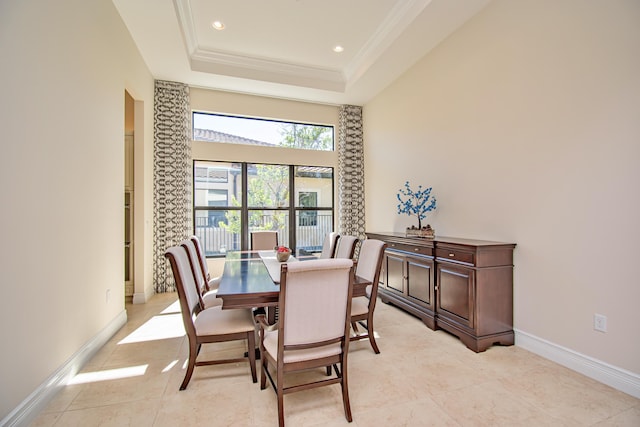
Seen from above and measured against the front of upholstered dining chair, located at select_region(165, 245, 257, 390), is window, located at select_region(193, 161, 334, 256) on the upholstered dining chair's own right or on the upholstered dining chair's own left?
on the upholstered dining chair's own left

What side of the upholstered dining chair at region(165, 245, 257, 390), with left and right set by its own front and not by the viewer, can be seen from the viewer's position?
right

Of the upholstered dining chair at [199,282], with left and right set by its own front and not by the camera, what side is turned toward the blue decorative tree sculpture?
front

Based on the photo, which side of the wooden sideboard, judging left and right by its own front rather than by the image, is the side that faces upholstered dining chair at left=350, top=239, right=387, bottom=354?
front

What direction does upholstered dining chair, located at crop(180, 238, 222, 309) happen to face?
to the viewer's right

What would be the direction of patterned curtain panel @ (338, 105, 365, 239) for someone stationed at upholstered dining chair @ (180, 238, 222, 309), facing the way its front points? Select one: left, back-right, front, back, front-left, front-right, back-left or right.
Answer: front-left

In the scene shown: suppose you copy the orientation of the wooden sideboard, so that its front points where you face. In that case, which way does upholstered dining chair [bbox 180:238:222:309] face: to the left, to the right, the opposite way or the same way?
the opposite way

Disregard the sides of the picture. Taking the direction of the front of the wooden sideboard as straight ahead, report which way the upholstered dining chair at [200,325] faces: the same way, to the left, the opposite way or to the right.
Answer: the opposite way

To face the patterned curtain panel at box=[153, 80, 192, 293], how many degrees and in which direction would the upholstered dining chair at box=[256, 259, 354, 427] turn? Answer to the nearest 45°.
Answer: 0° — it already faces it

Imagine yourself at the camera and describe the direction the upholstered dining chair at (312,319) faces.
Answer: facing away from the viewer and to the left of the viewer

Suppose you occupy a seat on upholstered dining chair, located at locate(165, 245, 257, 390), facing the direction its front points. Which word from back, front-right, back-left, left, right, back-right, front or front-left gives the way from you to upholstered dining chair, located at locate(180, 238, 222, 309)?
left

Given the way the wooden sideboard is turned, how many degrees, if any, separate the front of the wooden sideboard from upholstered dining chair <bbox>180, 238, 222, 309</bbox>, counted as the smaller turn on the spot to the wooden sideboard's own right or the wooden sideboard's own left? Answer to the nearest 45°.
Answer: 0° — it already faces it

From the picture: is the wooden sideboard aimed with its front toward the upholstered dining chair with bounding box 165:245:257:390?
yes

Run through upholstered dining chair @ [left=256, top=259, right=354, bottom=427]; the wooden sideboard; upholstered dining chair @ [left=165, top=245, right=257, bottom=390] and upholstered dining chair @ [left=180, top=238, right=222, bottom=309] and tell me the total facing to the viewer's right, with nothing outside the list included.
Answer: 2

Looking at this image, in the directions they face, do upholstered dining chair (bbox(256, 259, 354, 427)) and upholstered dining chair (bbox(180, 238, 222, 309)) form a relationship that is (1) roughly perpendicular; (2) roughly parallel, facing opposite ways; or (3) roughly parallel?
roughly perpendicular

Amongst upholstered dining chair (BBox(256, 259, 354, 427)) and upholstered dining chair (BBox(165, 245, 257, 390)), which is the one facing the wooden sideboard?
upholstered dining chair (BBox(165, 245, 257, 390))
